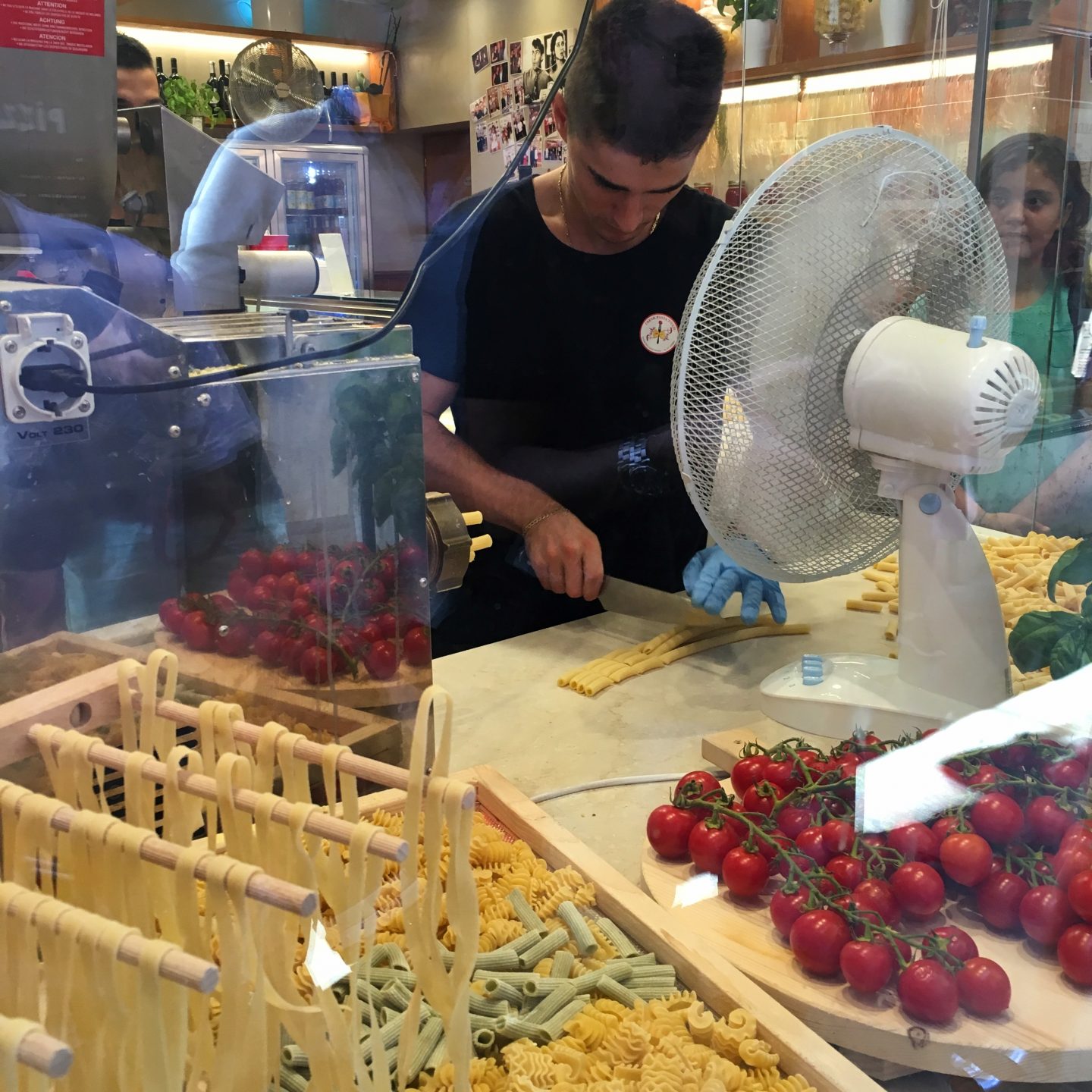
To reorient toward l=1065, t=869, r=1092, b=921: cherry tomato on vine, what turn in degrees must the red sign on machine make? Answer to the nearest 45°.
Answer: approximately 45° to its left

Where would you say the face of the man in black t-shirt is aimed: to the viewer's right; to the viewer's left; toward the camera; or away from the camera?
toward the camera

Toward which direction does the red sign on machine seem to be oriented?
toward the camera

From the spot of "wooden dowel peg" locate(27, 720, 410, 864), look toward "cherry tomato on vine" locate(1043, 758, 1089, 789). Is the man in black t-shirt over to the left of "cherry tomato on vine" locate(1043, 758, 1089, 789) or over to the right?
left

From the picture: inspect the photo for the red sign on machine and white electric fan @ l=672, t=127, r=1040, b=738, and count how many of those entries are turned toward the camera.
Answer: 1

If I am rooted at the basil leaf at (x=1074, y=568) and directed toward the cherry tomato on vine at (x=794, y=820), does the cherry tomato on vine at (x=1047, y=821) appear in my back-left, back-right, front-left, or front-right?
front-left

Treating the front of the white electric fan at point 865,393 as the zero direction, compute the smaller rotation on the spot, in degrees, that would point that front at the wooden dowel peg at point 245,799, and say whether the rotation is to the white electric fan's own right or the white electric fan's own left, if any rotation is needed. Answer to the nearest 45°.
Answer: approximately 90° to the white electric fan's own left

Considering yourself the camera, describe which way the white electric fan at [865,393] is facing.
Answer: facing away from the viewer and to the left of the viewer

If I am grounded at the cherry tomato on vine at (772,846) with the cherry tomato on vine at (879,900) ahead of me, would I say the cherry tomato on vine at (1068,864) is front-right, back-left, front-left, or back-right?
front-left

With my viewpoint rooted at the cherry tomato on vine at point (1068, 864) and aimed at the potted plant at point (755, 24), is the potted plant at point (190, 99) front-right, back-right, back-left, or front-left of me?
front-left

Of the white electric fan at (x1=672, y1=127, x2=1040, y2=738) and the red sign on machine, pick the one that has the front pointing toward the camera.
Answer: the red sign on machine
